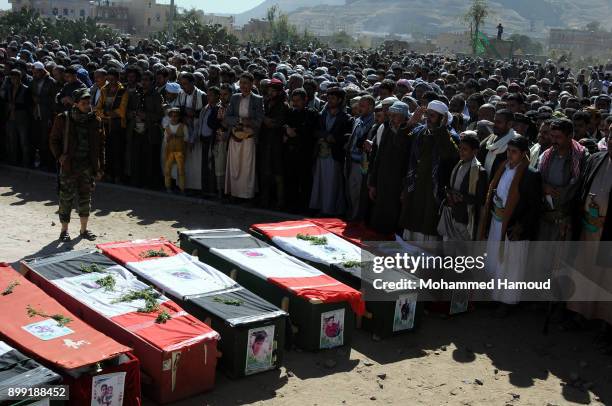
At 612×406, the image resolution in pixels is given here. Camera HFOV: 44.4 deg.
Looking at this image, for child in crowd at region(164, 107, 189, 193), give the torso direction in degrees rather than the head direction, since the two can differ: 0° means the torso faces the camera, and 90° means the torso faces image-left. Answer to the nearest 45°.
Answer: approximately 0°

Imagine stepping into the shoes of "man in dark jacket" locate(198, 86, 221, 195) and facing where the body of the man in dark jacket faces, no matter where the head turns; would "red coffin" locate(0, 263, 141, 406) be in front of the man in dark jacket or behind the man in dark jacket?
in front

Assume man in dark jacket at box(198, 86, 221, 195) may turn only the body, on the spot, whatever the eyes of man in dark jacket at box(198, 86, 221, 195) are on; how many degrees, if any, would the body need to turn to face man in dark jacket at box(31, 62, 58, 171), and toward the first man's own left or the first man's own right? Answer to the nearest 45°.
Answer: approximately 90° to the first man's own right

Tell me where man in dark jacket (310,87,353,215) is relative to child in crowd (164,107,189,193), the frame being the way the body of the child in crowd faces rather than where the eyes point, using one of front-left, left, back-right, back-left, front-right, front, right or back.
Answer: front-left

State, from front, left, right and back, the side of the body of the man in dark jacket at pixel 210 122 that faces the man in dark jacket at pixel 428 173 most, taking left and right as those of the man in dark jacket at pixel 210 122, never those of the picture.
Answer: left

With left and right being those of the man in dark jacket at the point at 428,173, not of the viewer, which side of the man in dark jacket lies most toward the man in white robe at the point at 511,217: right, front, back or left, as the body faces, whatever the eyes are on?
left

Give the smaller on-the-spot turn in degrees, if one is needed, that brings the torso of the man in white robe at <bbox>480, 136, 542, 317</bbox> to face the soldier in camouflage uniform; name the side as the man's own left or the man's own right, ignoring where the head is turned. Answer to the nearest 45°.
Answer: approximately 45° to the man's own right

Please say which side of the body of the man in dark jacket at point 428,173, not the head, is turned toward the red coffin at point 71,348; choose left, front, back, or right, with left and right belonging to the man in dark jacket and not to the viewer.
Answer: front

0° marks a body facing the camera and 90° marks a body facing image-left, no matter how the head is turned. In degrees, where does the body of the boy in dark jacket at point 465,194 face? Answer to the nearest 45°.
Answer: approximately 45°

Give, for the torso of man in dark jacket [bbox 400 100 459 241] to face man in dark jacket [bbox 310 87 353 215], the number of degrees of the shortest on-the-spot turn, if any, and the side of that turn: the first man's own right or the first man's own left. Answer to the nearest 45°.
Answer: approximately 90° to the first man's own right

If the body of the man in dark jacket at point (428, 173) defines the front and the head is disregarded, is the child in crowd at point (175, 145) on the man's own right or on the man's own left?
on the man's own right
